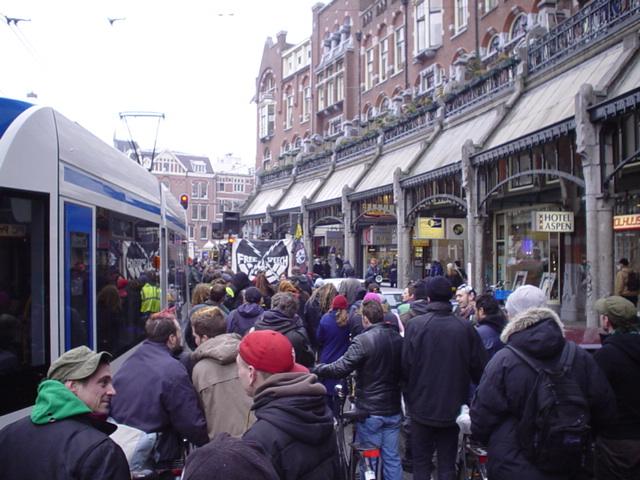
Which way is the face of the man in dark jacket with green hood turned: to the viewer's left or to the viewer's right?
to the viewer's right

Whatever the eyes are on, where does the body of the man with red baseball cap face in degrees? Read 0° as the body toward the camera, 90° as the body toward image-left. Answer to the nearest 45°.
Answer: approximately 135°

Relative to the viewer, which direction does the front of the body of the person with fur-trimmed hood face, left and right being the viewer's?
facing away from the viewer and to the left of the viewer

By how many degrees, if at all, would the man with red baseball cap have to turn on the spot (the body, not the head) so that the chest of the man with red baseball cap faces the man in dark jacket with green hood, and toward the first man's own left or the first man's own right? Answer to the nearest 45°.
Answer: approximately 45° to the first man's own left
